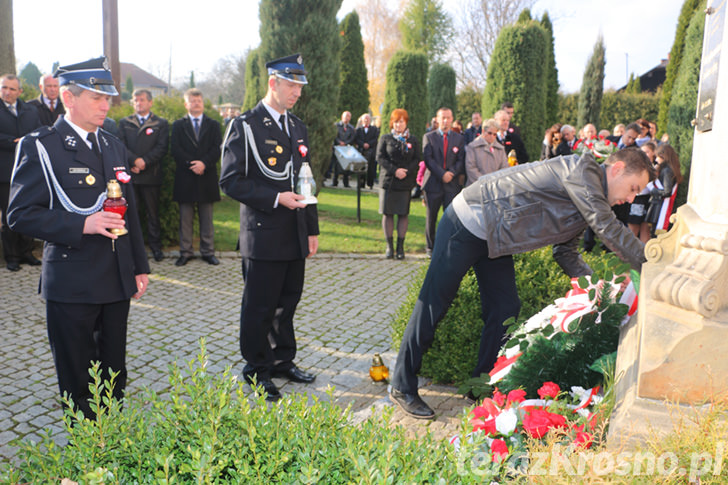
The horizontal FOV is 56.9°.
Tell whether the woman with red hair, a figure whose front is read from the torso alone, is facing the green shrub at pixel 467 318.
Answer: yes

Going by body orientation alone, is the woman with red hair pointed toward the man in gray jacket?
yes

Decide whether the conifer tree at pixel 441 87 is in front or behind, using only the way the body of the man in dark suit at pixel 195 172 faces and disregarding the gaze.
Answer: behind

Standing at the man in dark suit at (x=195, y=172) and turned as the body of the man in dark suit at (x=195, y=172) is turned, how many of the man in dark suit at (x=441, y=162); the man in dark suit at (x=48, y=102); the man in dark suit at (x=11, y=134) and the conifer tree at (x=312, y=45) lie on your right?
2

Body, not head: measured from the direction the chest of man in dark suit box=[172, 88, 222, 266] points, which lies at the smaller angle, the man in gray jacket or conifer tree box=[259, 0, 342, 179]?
the man in gray jacket

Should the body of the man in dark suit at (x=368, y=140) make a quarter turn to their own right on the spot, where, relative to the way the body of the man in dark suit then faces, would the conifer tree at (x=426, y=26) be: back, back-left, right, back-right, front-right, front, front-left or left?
right

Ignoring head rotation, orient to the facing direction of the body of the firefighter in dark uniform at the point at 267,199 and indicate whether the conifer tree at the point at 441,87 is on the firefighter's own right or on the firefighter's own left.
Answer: on the firefighter's own left

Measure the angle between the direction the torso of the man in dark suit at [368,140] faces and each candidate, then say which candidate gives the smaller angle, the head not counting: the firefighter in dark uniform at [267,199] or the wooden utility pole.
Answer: the firefighter in dark uniform

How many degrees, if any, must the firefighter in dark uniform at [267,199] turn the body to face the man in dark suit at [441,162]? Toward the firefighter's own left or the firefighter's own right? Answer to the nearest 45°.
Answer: approximately 90° to the firefighter's own left
